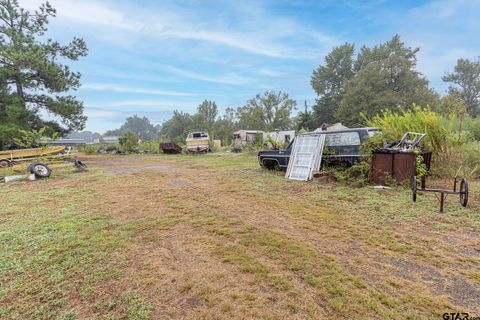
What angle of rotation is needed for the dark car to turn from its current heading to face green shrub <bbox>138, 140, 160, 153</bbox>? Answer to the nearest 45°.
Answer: approximately 45° to its right

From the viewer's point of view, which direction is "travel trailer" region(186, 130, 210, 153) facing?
toward the camera

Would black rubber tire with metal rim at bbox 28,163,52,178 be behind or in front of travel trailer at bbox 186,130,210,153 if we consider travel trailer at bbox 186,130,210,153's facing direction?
in front

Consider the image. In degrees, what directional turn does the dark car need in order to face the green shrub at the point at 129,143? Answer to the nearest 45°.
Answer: approximately 45° to its right

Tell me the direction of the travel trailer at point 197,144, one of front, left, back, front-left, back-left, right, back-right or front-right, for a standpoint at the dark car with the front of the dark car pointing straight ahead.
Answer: front-right

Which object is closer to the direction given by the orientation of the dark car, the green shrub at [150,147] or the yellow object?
the yellow object

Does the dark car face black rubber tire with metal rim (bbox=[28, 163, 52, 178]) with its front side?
yes

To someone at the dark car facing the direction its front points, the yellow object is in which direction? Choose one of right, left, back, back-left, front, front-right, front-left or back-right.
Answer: front

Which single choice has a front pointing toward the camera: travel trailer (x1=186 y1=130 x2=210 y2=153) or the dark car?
the travel trailer

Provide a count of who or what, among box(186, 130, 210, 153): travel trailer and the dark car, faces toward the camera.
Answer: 1

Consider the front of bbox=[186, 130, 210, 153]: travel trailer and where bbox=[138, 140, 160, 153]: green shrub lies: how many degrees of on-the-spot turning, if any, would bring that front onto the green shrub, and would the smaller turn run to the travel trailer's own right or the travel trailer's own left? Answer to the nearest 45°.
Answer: approximately 135° to the travel trailer's own right

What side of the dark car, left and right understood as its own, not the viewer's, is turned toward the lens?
left

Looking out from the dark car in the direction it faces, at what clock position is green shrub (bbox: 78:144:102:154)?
The green shrub is roughly at 1 o'clock from the dark car.

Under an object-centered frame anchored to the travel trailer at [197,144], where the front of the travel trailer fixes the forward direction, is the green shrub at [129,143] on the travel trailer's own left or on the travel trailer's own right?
on the travel trailer's own right

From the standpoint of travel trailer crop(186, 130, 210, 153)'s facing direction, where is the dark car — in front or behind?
in front

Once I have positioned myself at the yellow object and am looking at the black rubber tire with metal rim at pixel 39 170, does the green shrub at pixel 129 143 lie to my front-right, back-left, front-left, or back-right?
back-left
